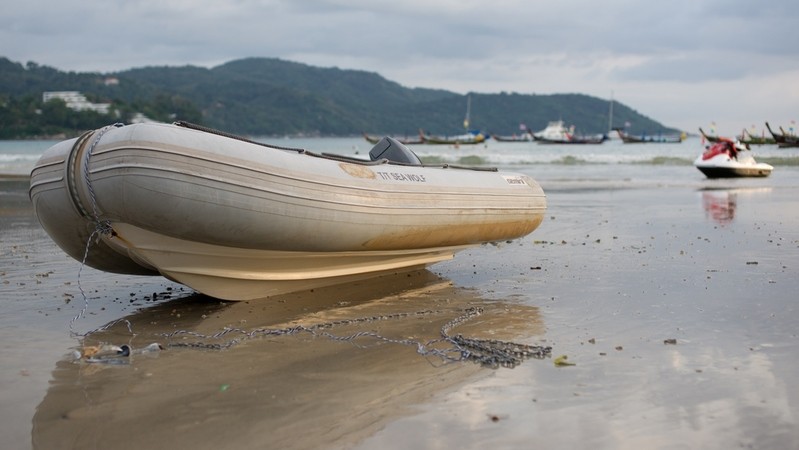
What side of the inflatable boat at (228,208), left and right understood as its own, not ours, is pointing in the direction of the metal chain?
left

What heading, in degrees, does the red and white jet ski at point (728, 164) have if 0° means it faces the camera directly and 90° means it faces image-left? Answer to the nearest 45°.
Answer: approximately 90°

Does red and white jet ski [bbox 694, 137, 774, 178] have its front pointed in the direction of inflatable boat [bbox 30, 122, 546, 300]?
no

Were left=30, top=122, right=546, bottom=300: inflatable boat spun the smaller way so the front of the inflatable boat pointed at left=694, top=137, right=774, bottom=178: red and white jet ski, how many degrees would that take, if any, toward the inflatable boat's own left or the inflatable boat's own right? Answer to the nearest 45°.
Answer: approximately 180°

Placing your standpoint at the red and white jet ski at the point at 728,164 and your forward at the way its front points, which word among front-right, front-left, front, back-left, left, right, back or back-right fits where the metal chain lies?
left

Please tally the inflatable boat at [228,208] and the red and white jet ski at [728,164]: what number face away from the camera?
0
